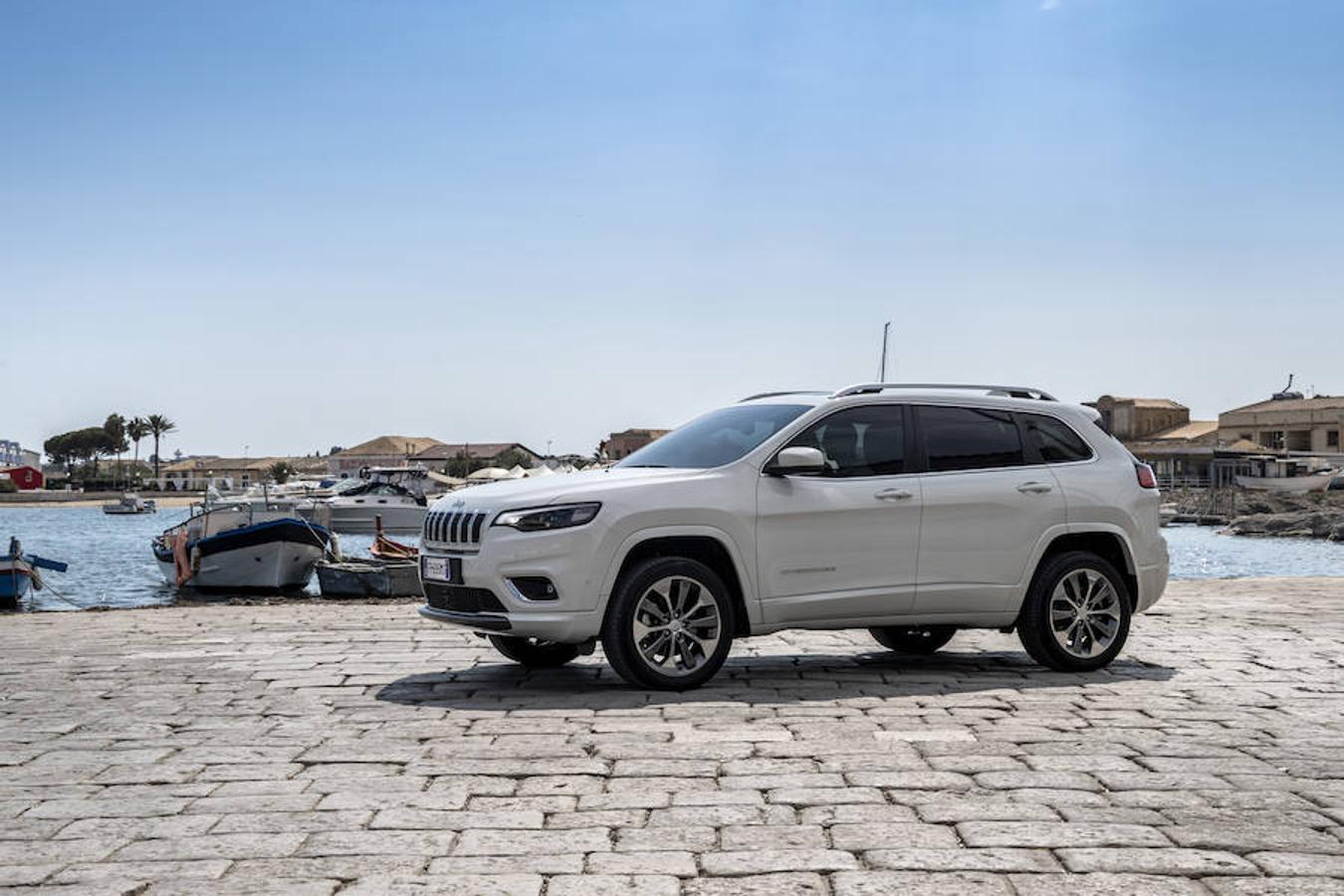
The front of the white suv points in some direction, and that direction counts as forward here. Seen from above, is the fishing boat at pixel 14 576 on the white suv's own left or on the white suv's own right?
on the white suv's own right

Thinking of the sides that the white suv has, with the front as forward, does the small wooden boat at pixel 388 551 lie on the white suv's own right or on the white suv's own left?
on the white suv's own right

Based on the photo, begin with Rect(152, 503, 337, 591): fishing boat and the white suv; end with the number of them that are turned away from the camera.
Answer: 0

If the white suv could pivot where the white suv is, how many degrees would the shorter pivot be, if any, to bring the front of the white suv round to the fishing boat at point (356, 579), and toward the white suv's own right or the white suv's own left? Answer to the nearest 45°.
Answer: approximately 90° to the white suv's own right
